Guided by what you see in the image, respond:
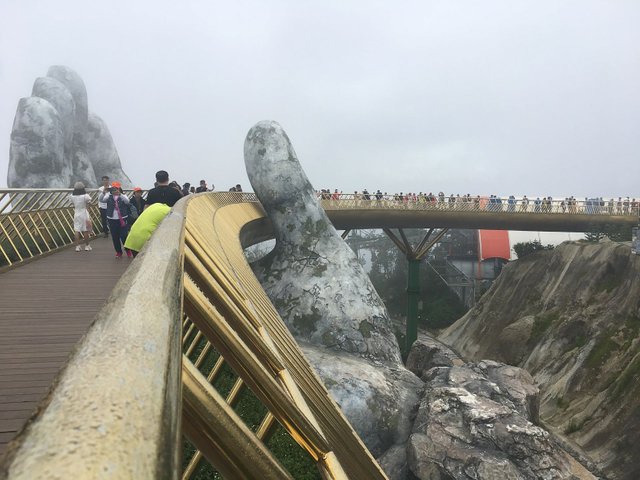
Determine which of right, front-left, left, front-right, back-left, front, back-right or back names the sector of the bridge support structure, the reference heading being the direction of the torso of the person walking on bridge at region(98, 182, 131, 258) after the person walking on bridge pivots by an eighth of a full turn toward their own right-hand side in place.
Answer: back

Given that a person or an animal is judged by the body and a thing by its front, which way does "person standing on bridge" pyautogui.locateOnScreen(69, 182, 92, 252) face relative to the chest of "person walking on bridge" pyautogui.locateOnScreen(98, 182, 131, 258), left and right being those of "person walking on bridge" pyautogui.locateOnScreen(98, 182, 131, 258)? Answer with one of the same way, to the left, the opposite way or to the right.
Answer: the opposite way

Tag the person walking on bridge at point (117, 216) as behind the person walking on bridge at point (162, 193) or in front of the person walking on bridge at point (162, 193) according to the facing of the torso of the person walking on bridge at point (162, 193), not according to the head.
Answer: in front

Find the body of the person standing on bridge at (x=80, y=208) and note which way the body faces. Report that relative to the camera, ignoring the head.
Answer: away from the camera

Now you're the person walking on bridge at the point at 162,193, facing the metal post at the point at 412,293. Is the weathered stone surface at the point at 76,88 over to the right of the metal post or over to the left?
left

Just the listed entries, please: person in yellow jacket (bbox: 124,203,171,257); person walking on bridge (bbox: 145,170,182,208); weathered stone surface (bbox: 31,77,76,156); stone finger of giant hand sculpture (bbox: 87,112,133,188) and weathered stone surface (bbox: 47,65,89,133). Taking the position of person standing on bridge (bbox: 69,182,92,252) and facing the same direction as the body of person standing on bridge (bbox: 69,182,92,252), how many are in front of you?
3

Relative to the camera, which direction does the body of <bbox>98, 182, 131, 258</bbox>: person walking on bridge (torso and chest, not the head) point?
toward the camera

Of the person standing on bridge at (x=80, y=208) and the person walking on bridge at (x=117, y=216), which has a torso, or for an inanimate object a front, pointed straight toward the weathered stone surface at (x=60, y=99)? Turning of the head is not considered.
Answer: the person standing on bridge at (x=80, y=208)
